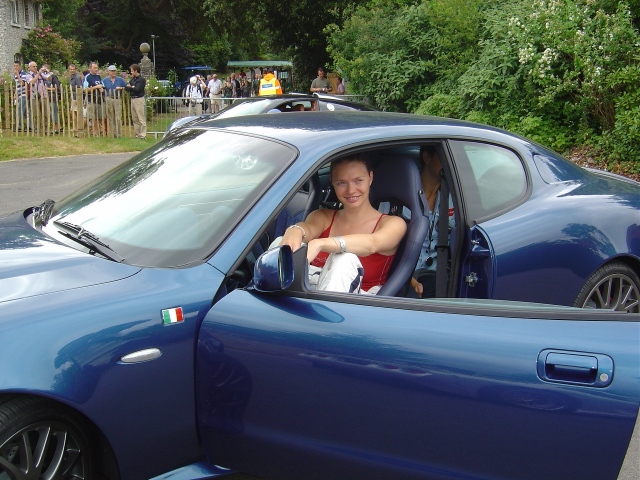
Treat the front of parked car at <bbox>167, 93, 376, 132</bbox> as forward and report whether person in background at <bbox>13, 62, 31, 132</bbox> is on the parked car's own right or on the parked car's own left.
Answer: on the parked car's own right

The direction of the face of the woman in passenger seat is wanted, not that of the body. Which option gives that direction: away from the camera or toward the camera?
toward the camera

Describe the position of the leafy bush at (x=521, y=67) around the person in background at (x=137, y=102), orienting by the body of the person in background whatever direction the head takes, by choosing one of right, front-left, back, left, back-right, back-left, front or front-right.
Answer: left

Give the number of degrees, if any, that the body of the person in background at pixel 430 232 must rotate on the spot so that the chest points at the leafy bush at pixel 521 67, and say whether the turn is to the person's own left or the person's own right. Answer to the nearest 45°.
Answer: approximately 135° to the person's own right

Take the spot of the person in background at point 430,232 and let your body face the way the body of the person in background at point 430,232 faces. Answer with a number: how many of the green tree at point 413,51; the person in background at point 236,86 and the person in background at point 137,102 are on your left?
0

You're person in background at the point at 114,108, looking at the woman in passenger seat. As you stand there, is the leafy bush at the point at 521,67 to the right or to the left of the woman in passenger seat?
left

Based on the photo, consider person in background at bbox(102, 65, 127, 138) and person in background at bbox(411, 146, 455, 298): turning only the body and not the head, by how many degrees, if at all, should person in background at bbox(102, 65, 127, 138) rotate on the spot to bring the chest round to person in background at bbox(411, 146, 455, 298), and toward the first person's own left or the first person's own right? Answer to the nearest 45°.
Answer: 0° — they already face them

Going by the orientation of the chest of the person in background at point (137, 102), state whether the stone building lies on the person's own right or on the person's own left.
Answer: on the person's own right

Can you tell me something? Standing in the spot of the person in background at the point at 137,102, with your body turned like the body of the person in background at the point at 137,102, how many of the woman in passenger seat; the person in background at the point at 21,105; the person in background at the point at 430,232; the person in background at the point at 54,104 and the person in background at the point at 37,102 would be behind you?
0

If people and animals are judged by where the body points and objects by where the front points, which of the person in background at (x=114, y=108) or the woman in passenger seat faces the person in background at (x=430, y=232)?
the person in background at (x=114, y=108)

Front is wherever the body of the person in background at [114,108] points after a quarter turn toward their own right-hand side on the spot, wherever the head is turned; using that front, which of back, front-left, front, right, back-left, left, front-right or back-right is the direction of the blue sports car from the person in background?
left

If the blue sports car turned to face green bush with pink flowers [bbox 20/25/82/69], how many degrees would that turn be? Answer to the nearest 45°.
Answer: approximately 135° to its right

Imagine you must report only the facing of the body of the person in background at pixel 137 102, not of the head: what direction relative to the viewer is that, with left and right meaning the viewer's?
facing the viewer and to the left of the viewer

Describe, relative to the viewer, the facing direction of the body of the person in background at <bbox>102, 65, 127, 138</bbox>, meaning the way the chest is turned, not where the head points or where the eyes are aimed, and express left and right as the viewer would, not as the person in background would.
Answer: facing the viewer

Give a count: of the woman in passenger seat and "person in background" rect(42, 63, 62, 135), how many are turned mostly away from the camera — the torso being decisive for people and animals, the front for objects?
0

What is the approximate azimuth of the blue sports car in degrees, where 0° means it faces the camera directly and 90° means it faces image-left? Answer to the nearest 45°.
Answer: approximately 45°
